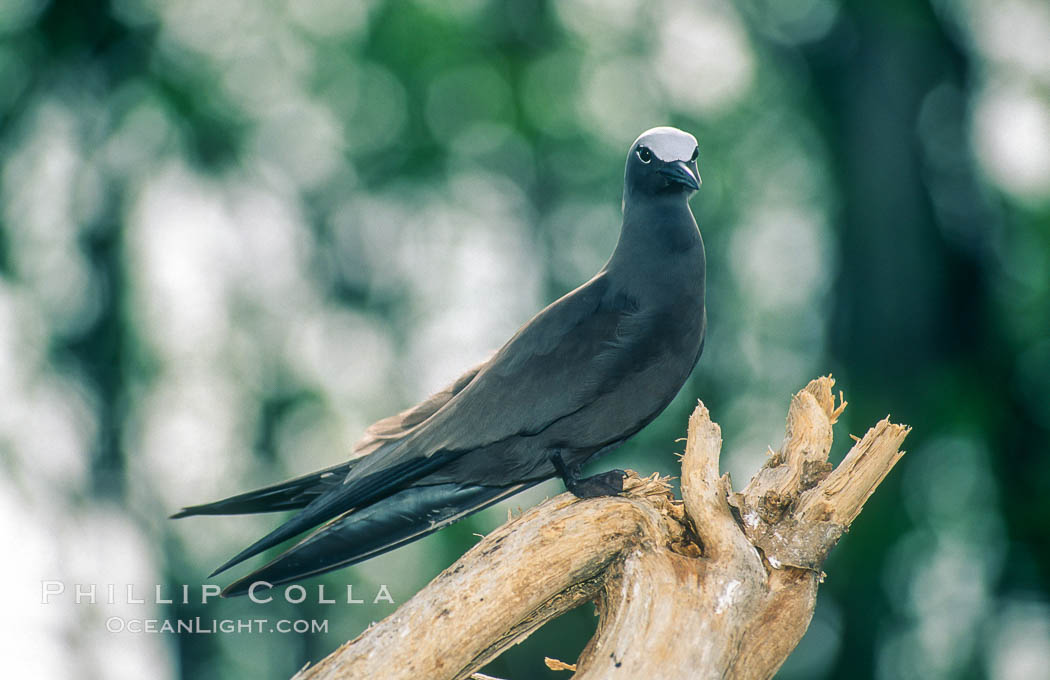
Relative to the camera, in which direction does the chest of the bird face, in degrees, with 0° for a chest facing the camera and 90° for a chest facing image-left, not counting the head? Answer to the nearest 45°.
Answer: approximately 270°
